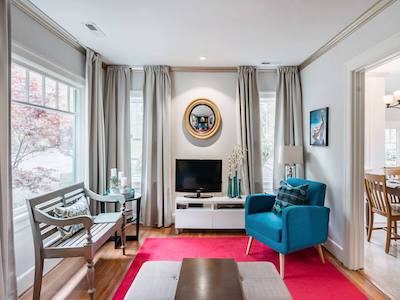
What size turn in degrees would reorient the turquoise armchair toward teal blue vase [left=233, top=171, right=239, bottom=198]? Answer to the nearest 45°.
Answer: approximately 90° to its right

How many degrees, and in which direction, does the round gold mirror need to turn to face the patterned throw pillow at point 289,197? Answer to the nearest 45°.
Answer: approximately 45° to its left

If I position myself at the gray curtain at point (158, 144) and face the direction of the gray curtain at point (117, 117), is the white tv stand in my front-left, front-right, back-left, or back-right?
back-left

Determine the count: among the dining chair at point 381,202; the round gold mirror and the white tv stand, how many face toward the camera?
2

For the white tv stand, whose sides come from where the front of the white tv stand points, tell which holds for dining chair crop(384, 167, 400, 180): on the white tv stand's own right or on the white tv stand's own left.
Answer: on the white tv stand's own left

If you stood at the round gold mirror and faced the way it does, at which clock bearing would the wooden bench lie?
The wooden bench is roughly at 1 o'clock from the round gold mirror.

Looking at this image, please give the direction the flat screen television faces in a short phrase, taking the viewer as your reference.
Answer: facing the viewer

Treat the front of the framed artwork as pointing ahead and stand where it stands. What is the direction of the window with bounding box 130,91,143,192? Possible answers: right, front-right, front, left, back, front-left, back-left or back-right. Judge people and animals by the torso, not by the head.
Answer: front-right

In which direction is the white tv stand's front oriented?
toward the camera

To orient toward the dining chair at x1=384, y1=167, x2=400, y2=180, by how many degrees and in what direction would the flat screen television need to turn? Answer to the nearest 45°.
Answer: approximately 90° to its left

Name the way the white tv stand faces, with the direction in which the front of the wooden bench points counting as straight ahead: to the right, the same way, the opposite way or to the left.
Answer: to the right

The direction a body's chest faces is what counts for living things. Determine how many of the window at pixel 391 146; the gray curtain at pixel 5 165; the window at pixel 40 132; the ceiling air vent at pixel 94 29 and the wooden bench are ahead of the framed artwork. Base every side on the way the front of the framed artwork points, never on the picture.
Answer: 4

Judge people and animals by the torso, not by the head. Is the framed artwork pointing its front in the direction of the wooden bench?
yes

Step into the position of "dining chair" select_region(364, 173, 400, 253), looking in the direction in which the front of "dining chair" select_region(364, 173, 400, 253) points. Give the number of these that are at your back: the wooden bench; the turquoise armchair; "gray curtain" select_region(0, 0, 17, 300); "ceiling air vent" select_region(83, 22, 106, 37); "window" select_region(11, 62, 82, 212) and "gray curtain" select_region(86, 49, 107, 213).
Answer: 6

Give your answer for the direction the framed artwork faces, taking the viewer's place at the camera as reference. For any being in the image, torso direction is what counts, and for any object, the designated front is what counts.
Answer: facing the viewer and to the left of the viewer

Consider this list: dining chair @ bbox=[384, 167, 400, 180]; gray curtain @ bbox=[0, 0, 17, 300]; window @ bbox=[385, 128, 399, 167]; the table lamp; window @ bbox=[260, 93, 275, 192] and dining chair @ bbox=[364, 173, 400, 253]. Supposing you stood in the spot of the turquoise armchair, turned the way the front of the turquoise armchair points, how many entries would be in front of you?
1

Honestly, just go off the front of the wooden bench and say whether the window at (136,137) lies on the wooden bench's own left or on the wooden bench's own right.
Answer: on the wooden bench's own left

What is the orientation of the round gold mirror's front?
toward the camera

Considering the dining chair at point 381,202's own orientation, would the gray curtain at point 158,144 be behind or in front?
behind

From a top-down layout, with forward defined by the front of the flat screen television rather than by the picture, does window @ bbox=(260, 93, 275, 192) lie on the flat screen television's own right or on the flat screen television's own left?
on the flat screen television's own left

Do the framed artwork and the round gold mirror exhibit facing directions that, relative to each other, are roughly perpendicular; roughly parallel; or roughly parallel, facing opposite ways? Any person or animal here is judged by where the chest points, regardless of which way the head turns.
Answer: roughly perpendicular

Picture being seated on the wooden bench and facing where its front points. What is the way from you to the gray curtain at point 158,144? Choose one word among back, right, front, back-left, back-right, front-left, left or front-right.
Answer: left

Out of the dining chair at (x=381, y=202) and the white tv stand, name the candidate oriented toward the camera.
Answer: the white tv stand
